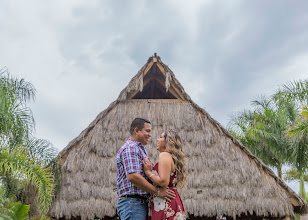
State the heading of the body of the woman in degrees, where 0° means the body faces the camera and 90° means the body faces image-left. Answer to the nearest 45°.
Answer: approximately 90°

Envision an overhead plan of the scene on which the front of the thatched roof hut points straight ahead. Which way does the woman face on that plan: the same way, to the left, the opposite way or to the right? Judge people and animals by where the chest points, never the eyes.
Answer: to the right

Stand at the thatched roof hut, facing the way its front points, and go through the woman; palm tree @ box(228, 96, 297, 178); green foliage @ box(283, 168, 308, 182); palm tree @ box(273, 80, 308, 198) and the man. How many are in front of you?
2

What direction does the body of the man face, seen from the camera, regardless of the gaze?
to the viewer's right

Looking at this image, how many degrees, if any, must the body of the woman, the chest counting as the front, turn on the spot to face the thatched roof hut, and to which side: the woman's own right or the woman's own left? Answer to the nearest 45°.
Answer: approximately 90° to the woman's own right

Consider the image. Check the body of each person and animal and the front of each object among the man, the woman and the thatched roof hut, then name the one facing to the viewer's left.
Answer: the woman

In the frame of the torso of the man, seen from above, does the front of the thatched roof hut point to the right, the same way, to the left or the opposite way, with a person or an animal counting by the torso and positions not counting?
to the right

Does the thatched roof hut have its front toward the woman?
yes
